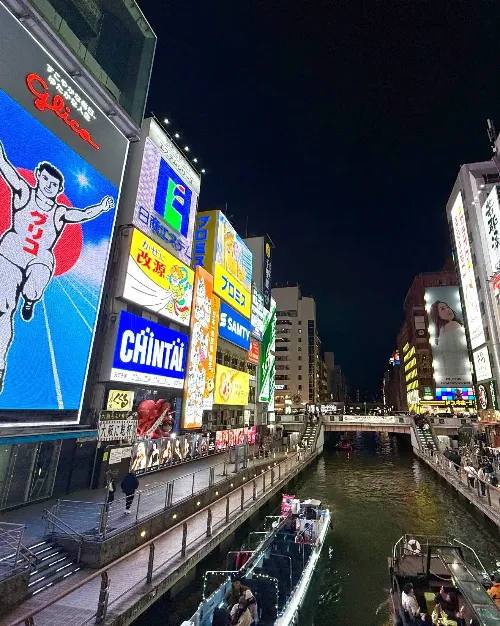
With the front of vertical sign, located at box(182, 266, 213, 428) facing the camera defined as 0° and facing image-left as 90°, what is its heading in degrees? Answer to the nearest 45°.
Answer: approximately 315°

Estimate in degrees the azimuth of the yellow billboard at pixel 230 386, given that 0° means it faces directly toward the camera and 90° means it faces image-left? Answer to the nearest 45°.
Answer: approximately 315°

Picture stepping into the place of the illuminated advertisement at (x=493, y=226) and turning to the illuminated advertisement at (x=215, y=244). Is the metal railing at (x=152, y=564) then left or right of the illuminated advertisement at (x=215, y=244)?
left

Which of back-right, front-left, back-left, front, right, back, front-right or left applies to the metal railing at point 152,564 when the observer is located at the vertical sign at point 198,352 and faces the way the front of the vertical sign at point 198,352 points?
front-right

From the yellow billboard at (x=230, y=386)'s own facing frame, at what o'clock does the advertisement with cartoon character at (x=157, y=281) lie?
The advertisement with cartoon character is roughly at 2 o'clock from the yellow billboard.

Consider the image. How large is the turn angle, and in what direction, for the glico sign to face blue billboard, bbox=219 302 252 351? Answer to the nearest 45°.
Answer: approximately 90° to its left

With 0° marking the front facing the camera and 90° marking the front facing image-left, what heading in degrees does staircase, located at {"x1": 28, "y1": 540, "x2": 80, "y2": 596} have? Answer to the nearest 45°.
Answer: approximately 315°

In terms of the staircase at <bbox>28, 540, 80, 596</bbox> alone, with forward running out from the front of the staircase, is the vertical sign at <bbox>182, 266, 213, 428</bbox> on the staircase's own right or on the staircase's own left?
on the staircase's own left

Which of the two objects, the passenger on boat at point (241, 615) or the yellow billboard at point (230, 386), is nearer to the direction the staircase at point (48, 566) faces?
the passenger on boat

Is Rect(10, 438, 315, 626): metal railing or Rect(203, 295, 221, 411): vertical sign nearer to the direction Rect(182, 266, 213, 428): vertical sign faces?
the metal railing
